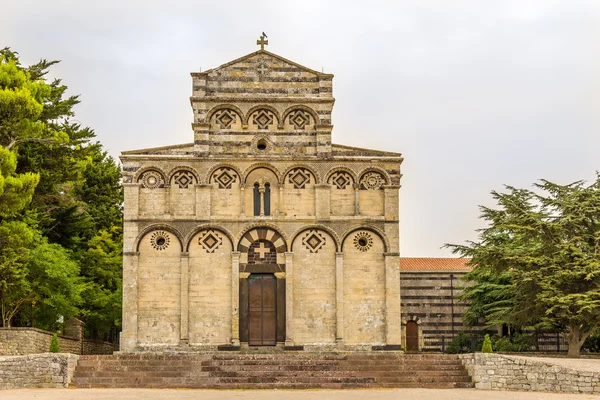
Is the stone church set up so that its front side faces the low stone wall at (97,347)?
no

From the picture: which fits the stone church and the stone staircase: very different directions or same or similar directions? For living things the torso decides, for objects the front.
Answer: same or similar directions

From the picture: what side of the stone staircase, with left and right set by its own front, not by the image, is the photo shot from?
front

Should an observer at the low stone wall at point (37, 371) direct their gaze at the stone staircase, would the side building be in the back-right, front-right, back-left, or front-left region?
front-left

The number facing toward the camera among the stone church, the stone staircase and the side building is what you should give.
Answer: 3

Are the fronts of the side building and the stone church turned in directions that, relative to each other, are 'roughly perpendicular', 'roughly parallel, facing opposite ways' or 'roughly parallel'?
roughly parallel

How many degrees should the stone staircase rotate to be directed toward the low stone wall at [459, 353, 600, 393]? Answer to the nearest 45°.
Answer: approximately 90° to its left

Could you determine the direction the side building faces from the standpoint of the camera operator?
facing the viewer

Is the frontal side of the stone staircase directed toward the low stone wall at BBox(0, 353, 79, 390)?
no

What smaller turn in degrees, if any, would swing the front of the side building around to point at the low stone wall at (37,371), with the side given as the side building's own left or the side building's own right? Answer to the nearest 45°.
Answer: approximately 45° to the side building's own right

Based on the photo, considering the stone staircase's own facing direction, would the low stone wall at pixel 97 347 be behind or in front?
behind

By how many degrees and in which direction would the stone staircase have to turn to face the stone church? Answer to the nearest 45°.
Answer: approximately 180°

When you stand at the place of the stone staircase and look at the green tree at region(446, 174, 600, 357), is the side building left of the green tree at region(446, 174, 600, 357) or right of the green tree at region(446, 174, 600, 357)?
left

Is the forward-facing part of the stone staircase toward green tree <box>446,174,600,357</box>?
no

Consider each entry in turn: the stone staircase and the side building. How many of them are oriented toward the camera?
2
